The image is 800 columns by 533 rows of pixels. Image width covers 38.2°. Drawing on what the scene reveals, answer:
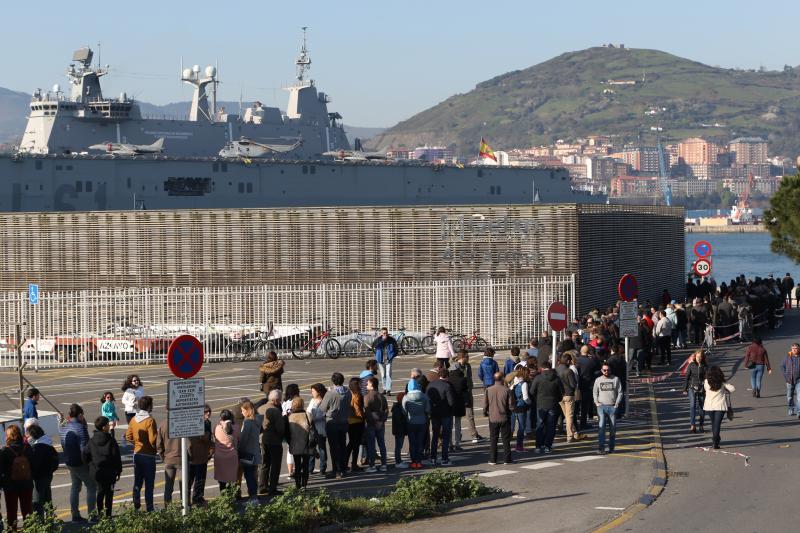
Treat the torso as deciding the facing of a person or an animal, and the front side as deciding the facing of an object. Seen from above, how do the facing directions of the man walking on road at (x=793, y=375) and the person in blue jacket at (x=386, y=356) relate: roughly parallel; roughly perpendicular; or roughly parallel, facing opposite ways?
roughly parallel

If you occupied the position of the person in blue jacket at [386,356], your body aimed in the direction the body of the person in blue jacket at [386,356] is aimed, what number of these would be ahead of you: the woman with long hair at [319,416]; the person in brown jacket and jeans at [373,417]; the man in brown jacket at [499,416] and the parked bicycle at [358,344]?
3

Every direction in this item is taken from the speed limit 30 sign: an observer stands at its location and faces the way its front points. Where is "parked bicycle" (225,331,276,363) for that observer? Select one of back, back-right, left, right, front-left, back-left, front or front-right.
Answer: front-right

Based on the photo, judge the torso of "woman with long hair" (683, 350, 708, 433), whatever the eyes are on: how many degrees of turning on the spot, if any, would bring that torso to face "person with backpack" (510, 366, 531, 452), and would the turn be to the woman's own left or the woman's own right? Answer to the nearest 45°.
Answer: approximately 45° to the woman's own right

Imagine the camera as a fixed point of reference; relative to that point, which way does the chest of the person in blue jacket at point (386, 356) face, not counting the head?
toward the camera

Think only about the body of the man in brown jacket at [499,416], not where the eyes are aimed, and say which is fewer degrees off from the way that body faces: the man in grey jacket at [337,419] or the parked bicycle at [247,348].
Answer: the parked bicycle

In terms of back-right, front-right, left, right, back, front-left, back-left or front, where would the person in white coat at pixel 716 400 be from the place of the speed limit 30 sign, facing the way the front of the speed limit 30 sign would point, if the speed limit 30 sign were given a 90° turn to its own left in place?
right

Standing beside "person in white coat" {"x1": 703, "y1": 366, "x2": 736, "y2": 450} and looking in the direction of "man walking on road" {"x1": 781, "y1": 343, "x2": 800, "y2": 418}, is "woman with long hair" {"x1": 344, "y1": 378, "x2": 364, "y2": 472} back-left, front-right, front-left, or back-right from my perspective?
back-left

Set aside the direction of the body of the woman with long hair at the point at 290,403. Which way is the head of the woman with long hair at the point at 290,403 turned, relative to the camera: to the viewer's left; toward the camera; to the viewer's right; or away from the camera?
away from the camera

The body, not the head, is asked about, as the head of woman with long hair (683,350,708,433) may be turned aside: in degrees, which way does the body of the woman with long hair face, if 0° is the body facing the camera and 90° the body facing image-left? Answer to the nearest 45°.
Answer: approximately 0°

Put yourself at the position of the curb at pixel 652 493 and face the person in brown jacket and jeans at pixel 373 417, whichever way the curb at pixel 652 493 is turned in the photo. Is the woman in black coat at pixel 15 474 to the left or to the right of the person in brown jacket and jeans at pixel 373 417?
left

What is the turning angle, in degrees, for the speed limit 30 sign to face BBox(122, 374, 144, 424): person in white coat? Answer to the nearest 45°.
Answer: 0° — it already faces them

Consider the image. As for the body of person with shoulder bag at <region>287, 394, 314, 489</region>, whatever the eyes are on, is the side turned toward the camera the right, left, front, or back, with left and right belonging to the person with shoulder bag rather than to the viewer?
back

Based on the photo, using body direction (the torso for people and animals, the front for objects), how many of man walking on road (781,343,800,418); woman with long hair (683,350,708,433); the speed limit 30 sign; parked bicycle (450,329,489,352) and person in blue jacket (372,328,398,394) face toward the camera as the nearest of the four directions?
4

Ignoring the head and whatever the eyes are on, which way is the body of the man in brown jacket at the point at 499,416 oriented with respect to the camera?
away from the camera

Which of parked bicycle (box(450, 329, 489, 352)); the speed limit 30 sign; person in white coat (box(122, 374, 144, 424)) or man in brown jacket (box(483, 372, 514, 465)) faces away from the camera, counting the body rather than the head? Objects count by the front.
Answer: the man in brown jacket

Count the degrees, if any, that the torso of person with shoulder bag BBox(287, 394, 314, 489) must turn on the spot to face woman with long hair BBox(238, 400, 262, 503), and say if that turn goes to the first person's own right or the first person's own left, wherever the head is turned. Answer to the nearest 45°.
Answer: approximately 135° to the first person's own left

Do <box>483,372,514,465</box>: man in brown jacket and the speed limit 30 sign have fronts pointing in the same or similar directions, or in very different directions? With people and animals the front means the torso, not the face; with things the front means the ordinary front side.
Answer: very different directions

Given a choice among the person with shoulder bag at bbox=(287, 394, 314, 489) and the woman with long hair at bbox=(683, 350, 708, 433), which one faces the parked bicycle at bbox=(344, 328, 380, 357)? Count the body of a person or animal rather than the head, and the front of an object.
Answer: the person with shoulder bag

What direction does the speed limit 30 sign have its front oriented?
toward the camera
